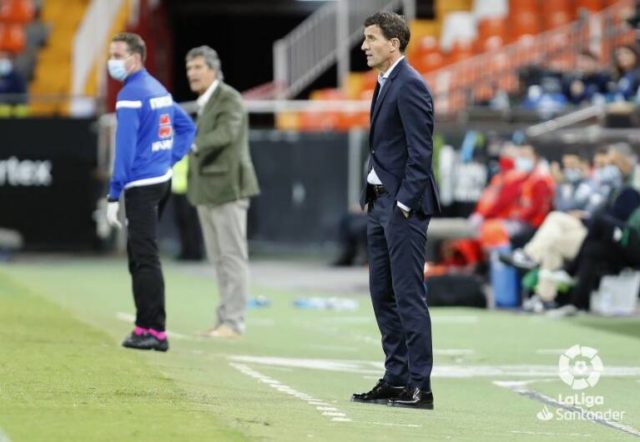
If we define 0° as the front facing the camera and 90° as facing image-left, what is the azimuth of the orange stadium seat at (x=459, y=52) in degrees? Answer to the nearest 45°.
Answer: approximately 45°

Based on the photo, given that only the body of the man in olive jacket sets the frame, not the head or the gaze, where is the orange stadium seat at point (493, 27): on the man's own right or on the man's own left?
on the man's own right

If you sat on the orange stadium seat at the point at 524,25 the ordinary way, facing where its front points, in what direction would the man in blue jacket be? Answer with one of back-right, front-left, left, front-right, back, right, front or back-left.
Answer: front-left

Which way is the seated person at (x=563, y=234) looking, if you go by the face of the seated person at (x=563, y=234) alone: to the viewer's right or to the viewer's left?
to the viewer's left

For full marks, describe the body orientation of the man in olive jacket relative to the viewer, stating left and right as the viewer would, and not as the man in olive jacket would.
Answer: facing to the left of the viewer

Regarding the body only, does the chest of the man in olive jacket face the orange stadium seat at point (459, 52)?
no

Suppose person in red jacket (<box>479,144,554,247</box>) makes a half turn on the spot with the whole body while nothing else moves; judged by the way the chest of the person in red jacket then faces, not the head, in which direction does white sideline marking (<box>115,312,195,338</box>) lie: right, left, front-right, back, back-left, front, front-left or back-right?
back

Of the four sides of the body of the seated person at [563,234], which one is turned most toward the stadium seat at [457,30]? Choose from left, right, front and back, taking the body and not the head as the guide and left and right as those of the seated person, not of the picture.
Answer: right

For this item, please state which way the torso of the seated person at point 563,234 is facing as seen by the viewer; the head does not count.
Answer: to the viewer's left

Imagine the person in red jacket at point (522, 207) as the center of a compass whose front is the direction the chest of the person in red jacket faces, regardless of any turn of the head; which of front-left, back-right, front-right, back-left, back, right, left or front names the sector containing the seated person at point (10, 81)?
right

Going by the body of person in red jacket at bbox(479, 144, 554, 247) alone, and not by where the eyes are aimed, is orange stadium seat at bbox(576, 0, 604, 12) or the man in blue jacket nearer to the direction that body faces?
the man in blue jacket
